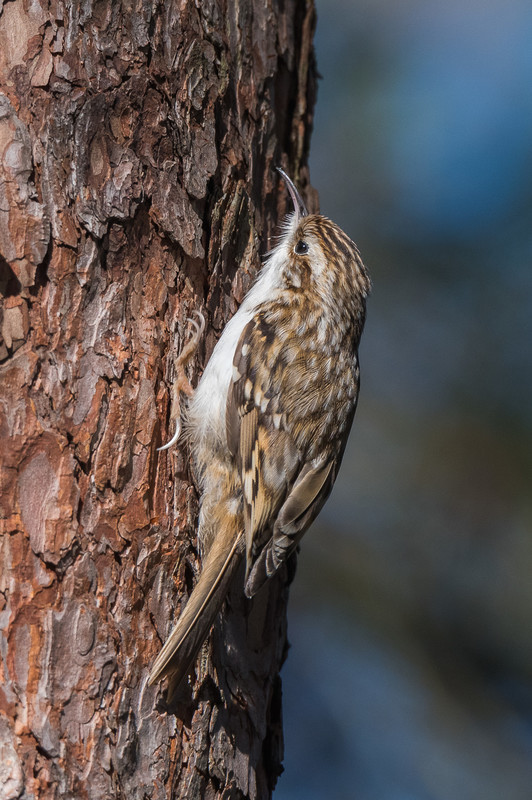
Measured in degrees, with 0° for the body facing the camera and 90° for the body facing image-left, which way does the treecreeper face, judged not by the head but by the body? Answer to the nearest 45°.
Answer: approximately 90°
